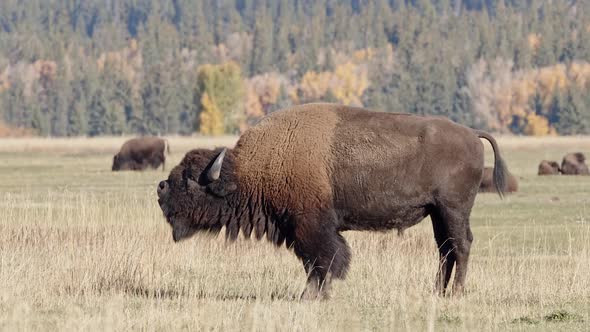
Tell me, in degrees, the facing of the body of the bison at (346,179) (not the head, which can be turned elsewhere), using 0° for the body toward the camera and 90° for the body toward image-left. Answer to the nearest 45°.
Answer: approximately 90°

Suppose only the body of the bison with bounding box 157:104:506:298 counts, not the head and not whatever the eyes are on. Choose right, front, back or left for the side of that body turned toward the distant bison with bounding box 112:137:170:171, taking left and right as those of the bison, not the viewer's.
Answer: right

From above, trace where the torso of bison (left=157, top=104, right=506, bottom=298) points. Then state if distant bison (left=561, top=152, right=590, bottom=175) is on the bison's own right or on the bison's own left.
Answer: on the bison's own right

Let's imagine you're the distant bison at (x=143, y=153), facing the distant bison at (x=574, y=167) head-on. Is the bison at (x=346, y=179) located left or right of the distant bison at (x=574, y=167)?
right
